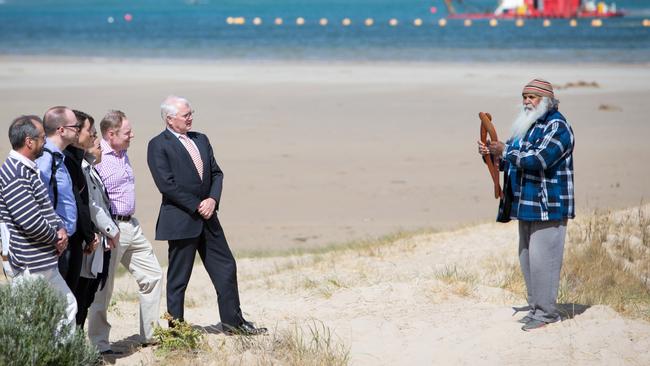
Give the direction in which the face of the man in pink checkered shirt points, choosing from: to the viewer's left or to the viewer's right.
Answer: to the viewer's right

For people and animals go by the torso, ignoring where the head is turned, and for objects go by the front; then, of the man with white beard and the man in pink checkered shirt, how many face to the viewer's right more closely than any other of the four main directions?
1

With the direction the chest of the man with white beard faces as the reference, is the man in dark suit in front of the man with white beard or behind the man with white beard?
in front

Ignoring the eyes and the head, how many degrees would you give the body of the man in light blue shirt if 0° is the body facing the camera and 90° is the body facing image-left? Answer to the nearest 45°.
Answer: approximately 270°

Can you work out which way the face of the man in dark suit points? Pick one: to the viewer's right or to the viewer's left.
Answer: to the viewer's right

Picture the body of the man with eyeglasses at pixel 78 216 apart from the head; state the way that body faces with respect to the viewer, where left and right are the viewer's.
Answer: facing to the right of the viewer

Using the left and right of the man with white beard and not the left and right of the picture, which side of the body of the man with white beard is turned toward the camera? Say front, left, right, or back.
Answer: left

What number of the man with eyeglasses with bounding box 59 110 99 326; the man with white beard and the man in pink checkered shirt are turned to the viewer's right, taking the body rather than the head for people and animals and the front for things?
2

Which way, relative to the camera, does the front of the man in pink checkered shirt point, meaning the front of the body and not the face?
to the viewer's right

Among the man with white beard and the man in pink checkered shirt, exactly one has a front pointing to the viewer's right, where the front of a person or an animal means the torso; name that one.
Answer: the man in pink checkered shirt
